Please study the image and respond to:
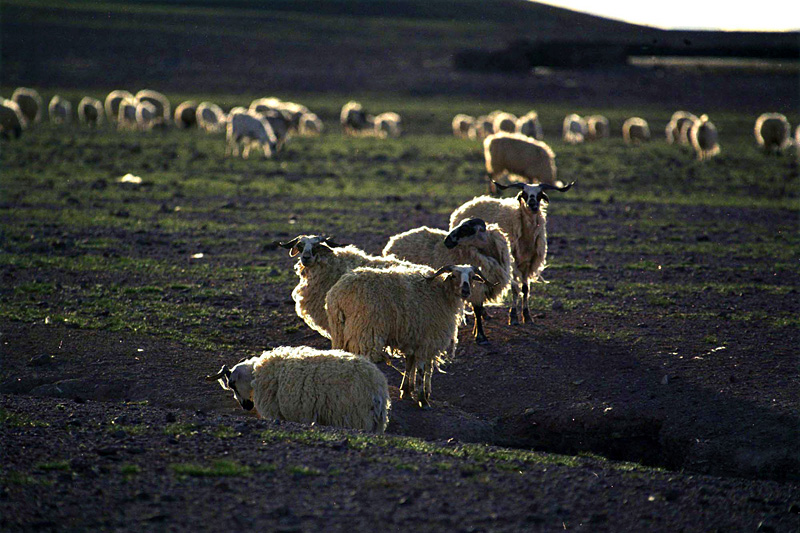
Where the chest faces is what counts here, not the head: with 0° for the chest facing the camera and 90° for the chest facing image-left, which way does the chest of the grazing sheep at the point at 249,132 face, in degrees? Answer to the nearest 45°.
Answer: approximately 270°

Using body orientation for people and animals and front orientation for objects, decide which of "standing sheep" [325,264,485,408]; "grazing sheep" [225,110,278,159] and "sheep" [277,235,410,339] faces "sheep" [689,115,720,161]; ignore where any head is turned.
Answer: the grazing sheep

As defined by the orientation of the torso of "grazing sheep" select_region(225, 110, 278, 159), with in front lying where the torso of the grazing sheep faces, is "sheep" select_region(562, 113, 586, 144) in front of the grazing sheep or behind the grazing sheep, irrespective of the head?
in front

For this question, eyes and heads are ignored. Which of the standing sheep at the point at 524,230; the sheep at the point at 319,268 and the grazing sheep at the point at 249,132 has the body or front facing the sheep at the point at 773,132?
the grazing sheep

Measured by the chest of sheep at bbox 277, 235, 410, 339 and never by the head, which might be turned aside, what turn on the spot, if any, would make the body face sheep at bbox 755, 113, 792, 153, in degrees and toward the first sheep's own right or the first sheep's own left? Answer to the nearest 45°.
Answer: approximately 180°

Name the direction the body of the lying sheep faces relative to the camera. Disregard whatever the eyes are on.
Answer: to the viewer's left

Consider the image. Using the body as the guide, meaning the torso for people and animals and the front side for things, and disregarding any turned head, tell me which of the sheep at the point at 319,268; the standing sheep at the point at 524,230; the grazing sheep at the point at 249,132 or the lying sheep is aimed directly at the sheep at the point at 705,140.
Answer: the grazing sheep

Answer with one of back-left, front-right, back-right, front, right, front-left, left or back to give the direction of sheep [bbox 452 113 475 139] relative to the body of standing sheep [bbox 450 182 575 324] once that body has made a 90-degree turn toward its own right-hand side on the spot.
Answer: back-right

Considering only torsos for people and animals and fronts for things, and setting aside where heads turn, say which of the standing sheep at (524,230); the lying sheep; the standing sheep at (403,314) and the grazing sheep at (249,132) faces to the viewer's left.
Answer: the lying sheep

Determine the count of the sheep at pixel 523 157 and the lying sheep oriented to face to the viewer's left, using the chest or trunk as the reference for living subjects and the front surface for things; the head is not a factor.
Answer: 1

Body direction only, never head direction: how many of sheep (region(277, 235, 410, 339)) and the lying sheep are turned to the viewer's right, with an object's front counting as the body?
0

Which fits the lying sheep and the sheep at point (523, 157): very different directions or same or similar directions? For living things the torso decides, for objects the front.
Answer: very different directions

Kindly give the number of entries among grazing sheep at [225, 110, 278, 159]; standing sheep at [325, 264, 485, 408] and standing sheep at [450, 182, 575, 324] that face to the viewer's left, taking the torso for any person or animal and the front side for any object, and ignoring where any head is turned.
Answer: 0

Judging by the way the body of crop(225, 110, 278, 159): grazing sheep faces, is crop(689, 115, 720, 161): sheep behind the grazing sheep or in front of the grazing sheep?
in front

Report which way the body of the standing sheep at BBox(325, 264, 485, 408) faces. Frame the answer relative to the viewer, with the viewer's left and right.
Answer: facing the viewer and to the right of the viewer
